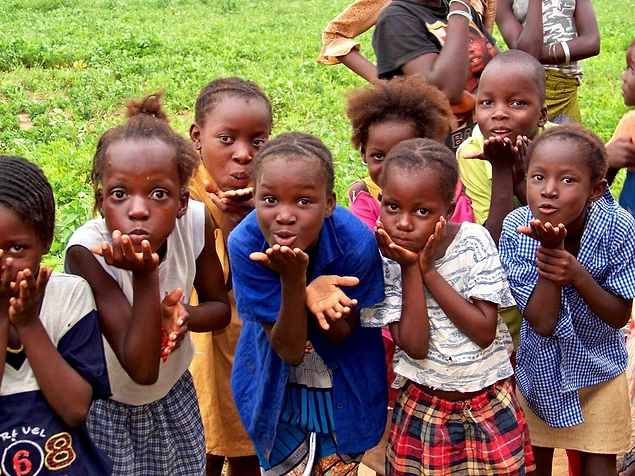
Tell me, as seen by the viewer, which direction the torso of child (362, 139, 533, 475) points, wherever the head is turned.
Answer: toward the camera

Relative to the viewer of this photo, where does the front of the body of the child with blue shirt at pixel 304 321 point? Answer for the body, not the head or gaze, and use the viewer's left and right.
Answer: facing the viewer

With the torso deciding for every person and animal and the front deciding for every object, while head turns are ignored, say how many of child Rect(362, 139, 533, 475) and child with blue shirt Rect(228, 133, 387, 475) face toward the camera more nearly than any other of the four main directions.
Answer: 2
